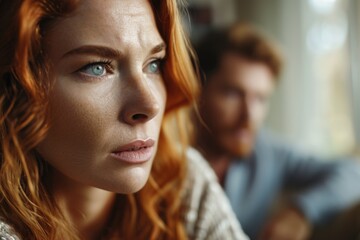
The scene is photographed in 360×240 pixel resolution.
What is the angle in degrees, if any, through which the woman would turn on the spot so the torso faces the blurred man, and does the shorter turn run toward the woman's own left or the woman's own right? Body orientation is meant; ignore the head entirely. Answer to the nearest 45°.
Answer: approximately 90° to the woman's own left

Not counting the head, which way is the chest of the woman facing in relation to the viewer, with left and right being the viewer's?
facing the viewer and to the right of the viewer

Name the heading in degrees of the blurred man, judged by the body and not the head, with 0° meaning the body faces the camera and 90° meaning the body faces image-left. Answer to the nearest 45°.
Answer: approximately 0°

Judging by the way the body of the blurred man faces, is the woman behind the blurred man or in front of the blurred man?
in front

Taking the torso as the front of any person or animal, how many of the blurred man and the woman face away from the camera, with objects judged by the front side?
0
